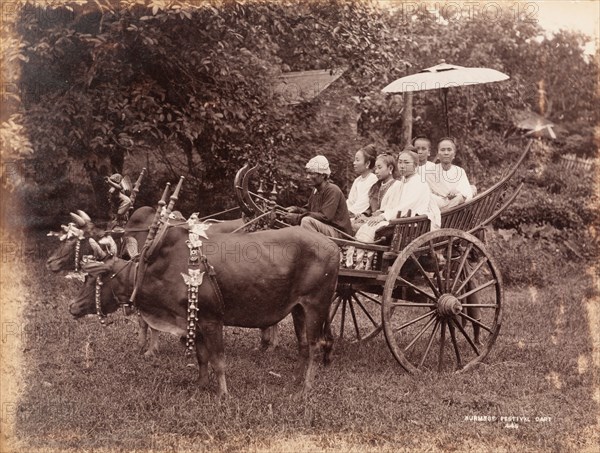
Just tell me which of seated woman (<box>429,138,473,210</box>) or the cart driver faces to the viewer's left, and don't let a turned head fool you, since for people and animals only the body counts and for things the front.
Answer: the cart driver

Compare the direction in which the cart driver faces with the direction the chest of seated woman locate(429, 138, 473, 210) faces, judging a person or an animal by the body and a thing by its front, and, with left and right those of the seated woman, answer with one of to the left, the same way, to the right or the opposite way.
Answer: to the right

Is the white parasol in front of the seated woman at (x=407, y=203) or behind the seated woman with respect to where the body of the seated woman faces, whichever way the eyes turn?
behind

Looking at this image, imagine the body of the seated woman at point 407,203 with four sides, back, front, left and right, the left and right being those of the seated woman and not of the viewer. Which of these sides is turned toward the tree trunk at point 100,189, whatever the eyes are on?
right

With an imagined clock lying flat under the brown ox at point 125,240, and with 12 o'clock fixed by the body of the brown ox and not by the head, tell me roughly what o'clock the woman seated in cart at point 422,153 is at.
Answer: The woman seated in cart is roughly at 5 o'clock from the brown ox.

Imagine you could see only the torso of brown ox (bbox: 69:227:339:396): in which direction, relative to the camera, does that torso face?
to the viewer's left

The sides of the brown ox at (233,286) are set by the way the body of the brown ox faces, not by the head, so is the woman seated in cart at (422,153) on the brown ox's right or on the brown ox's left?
on the brown ox's right

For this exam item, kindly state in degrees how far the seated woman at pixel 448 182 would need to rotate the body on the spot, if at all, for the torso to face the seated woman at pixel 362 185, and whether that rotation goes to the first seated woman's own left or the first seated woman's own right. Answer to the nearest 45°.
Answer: approximately 90° to the first seated woman's own right

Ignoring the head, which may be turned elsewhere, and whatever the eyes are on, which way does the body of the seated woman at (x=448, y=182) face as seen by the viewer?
toward the camera

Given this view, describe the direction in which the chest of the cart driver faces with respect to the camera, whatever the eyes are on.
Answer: to the viewer's left

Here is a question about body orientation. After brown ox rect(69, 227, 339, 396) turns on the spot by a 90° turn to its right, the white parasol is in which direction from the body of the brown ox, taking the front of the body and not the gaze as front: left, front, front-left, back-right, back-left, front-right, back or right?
front-right

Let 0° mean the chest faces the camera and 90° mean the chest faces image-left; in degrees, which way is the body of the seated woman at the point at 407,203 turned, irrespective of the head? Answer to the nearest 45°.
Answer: approximately 45°

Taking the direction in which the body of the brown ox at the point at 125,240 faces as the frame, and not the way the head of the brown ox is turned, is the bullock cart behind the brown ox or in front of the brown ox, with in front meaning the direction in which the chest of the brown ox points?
behind

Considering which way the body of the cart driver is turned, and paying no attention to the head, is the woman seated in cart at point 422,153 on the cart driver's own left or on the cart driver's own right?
on the cart driver's own right

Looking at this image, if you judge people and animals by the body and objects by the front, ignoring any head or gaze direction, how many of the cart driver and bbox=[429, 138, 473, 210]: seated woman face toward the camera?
1

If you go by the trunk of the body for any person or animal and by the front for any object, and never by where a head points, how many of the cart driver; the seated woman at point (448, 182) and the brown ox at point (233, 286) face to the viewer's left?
2

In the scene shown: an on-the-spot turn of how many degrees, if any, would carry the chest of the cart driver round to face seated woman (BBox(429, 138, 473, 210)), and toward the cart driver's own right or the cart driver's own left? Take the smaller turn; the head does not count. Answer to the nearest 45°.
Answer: approximately 135° to the cart driver's own right
